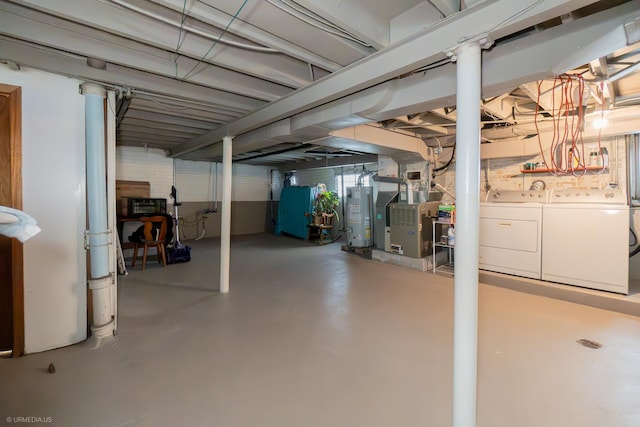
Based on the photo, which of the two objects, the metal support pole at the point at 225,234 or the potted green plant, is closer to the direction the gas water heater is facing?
the metal support pole

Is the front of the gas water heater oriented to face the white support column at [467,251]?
yes

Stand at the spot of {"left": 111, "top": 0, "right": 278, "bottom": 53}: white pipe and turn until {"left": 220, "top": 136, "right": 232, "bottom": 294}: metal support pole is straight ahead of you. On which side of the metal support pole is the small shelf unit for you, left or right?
right

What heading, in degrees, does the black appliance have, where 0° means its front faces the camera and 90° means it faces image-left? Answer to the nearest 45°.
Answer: approximately 0°

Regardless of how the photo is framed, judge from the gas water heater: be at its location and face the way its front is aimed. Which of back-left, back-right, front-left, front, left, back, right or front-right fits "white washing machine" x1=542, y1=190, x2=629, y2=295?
front-left

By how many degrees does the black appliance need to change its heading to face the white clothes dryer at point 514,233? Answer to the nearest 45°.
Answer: approximately 45° to its left

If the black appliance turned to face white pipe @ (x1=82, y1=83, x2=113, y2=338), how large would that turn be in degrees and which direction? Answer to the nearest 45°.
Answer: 0° — it already faces it

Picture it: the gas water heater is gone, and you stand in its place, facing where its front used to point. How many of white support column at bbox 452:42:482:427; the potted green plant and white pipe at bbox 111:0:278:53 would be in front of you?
2

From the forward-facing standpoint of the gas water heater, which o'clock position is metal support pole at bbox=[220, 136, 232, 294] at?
The metal support pole is roughly at 1 o'clock from the gas water heater.

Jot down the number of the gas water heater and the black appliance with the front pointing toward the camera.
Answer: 2

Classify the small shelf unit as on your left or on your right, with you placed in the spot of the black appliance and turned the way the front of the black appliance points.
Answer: on your left
